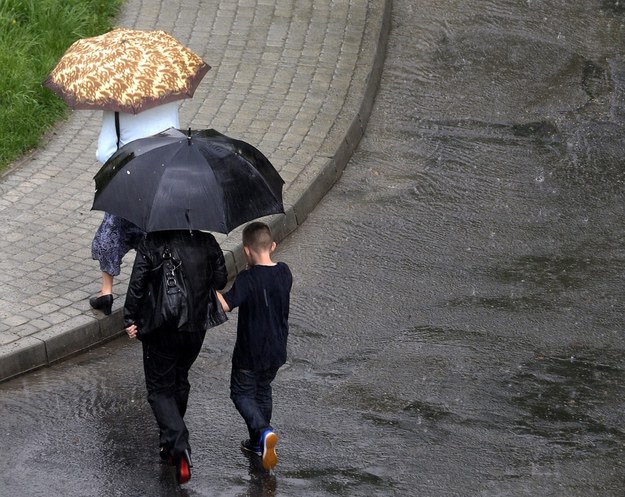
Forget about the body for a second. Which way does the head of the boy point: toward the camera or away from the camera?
away from the camera

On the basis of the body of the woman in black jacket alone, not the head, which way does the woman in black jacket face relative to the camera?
away from the camera
